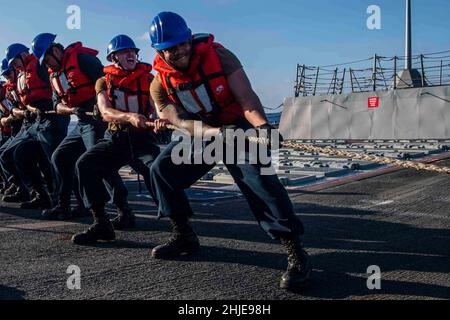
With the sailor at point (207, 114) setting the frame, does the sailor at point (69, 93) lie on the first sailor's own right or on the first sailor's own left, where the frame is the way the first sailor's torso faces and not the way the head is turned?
on the first sailor's own right

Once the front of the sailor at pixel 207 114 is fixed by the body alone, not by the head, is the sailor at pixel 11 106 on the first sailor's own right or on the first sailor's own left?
on the first sailor's own right

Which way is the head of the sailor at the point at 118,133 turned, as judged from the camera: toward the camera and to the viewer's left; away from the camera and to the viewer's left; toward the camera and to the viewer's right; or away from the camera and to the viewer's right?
toward the camera and to the viewer's right
